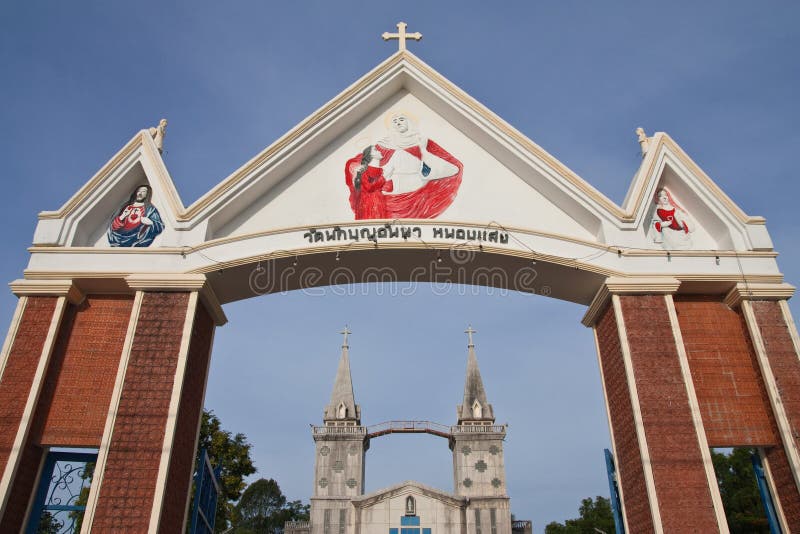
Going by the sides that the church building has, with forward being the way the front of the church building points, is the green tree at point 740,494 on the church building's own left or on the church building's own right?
on the church building's own left

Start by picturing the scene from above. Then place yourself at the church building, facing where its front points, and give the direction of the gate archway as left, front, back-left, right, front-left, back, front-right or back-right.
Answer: front

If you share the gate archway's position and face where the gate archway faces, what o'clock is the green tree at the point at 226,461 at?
The green tree is roughly at 5 o'clock from the gate archway.

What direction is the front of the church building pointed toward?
toward the camera

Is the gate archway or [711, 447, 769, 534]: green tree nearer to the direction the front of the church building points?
the gate archway

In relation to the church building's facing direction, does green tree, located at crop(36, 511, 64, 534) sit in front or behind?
in front

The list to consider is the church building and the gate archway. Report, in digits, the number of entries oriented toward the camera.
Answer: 2

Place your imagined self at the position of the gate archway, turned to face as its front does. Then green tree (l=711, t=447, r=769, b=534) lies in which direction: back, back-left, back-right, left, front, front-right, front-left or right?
back-left

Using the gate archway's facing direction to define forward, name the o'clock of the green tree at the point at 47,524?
The green tree is roughly at 4 o'clock from the gate archway.

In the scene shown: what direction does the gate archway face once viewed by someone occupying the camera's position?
facing the viewer

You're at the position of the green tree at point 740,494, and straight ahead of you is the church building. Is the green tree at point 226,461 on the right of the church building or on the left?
left

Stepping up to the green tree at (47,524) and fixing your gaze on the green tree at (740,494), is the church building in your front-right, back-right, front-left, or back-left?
front-left
